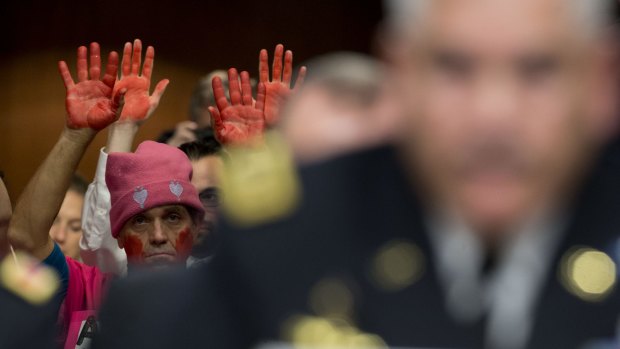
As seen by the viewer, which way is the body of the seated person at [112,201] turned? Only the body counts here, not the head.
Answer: toward the camera

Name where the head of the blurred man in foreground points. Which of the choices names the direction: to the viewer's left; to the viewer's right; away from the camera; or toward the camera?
toward the camera

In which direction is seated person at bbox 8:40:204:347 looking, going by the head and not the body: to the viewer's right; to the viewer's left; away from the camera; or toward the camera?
toward the camera

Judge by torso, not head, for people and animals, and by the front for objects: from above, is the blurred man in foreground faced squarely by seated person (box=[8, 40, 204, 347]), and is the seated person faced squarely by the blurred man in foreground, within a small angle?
no

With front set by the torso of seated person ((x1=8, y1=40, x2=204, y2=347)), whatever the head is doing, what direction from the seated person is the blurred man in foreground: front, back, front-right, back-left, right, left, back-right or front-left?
front

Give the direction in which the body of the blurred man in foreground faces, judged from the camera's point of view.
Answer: toward the camera

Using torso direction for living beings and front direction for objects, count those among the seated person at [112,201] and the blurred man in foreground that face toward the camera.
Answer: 2

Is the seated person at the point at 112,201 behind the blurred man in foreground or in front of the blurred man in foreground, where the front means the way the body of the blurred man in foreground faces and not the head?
behind
